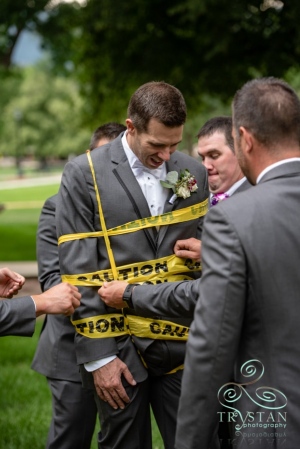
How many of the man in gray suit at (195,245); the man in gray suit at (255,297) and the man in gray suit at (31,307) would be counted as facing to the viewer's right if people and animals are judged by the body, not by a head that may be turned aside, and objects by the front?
1

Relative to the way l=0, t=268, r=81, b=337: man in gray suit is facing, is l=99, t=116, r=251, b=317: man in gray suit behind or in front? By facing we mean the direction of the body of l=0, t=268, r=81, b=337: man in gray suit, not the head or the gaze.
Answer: in front

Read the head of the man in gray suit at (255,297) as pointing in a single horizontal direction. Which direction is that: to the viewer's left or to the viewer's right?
to the viewer's left

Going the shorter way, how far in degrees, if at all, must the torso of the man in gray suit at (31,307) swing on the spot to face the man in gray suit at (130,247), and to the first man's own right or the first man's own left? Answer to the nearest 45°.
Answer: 0° — they already face them

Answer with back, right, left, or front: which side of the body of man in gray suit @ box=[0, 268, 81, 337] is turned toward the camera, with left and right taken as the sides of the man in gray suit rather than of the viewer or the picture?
right

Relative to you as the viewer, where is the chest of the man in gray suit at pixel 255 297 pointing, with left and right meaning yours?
facing away from the viewer and to the left of the viewer

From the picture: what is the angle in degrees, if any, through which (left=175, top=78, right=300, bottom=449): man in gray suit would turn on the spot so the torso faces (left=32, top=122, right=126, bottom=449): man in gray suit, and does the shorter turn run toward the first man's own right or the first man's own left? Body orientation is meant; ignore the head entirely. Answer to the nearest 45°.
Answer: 0° — they already face them

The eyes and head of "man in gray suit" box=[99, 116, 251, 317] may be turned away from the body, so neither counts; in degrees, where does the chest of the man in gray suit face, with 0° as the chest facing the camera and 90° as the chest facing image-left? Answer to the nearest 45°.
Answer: approximately 45°

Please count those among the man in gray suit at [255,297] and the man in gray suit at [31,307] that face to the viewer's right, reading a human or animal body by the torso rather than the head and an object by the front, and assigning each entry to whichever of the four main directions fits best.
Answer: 1

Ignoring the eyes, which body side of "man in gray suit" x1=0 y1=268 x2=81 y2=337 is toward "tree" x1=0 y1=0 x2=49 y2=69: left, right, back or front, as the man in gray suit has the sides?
left
